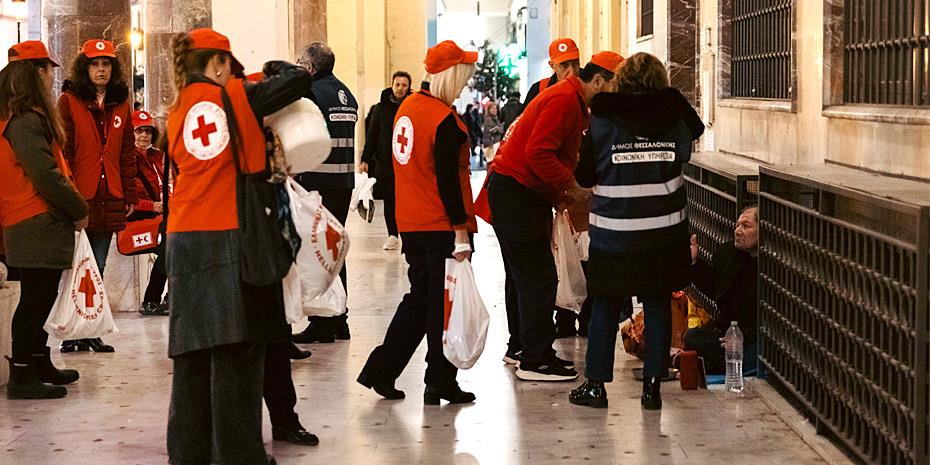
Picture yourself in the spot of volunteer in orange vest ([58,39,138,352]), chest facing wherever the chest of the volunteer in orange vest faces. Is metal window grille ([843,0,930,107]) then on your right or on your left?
on your left

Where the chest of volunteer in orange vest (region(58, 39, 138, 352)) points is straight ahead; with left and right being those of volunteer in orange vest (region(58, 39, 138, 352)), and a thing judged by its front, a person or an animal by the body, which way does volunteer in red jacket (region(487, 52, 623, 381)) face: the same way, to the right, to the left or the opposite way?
to the left

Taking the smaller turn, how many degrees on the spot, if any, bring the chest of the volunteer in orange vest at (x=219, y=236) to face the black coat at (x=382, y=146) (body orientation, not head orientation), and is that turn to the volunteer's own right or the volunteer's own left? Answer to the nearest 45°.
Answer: approximately 45° to the volunteer's own left

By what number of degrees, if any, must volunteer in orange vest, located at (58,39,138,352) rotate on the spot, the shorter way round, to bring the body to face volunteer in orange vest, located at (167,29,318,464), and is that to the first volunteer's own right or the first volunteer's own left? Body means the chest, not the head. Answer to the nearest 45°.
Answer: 0° — they already face them

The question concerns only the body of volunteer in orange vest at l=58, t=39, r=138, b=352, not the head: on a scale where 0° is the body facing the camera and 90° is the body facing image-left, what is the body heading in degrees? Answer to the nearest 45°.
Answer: approximately 0°

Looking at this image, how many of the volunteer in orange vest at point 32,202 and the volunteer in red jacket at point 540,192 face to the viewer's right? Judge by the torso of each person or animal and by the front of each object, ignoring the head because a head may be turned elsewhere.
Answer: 2

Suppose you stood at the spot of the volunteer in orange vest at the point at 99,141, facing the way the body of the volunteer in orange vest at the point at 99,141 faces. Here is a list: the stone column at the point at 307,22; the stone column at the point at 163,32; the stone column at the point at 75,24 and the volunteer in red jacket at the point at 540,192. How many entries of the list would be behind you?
3

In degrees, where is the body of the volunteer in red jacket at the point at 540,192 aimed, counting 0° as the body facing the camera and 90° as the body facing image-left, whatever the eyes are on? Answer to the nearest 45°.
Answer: approximately 270°

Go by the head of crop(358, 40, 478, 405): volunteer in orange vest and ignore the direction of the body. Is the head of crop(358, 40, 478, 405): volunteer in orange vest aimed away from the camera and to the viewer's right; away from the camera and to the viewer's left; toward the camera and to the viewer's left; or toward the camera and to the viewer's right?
away from the camera and to the viewer's right

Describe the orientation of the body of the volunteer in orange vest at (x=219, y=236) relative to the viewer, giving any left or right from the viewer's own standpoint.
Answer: facing away from the viewer and to the right of the viewer

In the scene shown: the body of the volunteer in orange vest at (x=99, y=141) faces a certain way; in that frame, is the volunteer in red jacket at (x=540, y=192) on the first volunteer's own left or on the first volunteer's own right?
on the first volunteer's own left

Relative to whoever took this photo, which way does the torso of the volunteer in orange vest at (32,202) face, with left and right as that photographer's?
facing to the right of the viewer

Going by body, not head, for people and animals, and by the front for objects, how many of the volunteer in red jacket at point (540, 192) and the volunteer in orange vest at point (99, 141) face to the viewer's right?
1

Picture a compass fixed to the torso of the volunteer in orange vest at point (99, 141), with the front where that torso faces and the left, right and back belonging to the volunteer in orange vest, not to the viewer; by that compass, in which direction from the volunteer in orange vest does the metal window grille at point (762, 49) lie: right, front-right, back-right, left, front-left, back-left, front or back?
left
